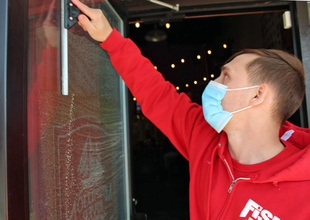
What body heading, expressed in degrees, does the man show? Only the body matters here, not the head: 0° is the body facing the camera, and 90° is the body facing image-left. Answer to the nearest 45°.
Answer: approximately 45°

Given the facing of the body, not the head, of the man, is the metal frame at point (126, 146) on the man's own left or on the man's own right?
on the man's own right
